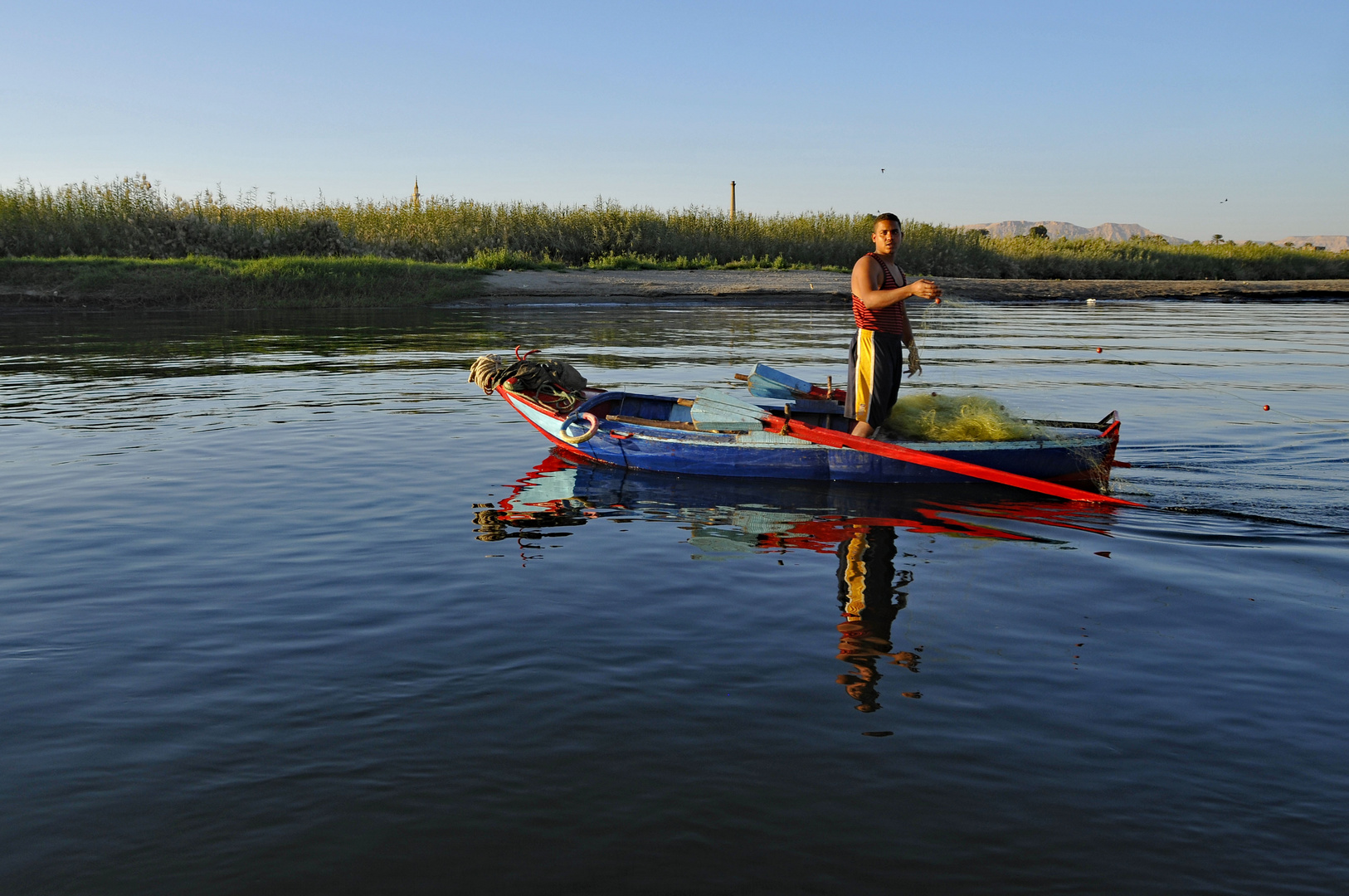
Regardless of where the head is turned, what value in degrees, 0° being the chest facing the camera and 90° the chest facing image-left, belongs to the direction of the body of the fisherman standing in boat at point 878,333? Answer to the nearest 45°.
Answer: approximately 315°

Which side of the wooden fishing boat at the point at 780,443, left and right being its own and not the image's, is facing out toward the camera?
left
